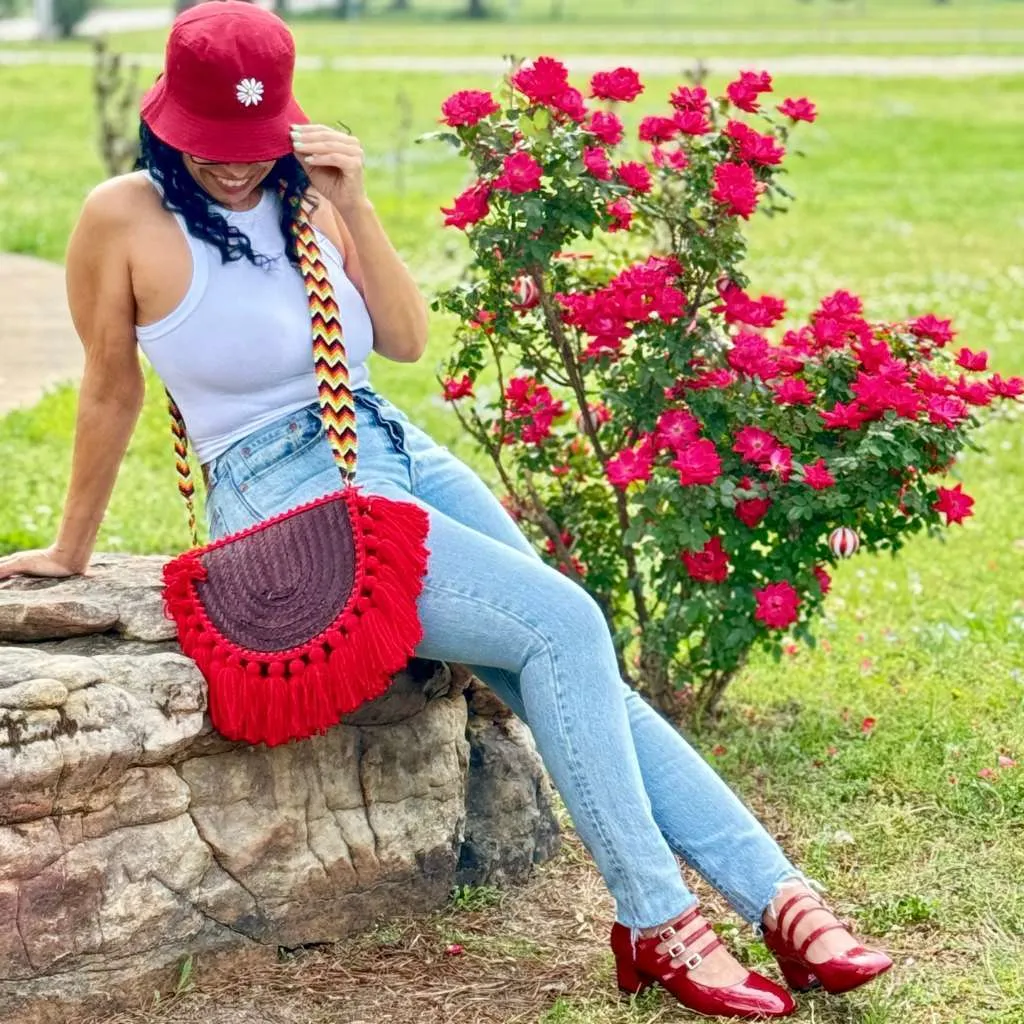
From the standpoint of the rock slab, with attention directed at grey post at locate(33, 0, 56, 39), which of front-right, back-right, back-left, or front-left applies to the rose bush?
front-right

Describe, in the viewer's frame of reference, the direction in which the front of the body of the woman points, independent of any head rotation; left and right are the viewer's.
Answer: facing the viewer and to the right of the viewer

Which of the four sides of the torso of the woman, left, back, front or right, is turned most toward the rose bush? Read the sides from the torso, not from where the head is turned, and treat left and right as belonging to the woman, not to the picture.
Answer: left
